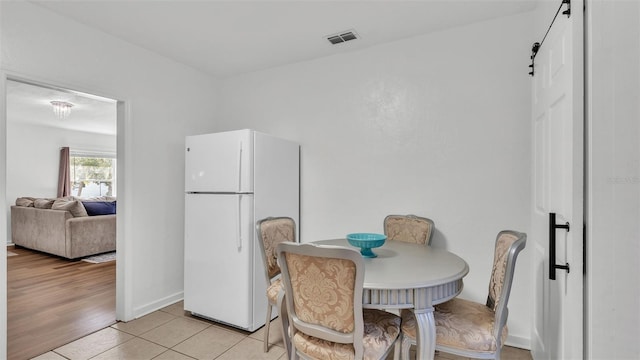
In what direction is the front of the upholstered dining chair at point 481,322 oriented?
to the viewer's left

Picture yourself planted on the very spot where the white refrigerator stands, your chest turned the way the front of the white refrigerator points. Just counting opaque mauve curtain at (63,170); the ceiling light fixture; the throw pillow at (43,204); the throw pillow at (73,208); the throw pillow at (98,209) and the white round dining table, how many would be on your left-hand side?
1

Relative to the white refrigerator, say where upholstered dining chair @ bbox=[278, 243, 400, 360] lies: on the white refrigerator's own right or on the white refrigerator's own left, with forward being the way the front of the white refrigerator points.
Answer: on the white refrigerator's own left

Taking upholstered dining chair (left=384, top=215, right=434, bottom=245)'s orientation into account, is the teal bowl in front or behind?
in front

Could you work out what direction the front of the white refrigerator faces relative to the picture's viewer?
facing the viewer and to the left of the viewer

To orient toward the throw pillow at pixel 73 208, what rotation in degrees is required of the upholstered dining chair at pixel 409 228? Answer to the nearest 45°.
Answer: approximately 45° to its right

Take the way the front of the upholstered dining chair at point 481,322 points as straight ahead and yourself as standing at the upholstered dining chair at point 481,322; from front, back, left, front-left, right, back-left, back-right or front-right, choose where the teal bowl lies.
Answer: front

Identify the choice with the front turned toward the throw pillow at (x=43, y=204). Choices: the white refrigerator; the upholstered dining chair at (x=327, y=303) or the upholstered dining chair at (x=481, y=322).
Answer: the upholstered dining chair at (x=481, y=322)

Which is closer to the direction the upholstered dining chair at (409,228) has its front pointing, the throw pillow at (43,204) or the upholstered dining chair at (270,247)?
the upholstered dining chair

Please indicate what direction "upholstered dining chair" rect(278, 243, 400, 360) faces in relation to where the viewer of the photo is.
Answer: facing away from the viewer and to the right of the viewer

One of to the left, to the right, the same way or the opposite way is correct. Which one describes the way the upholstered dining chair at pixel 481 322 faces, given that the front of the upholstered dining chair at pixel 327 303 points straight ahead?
to the left

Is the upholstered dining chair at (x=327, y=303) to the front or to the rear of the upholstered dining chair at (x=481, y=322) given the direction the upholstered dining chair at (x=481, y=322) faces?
to the front

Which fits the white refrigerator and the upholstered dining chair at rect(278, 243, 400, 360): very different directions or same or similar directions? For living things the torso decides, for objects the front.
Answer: very different directions

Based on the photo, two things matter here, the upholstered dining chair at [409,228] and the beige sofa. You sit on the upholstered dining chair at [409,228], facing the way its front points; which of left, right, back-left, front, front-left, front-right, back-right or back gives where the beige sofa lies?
front-right

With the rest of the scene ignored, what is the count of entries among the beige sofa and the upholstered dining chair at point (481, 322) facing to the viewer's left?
1

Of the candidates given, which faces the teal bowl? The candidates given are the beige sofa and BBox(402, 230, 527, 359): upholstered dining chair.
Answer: the upholstered dining chair

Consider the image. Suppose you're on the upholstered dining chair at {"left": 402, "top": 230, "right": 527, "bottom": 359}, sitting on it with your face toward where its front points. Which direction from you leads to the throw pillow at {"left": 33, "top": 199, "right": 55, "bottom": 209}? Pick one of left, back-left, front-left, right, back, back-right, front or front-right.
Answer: front
